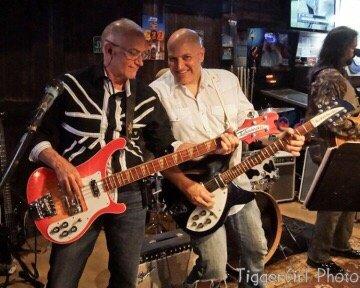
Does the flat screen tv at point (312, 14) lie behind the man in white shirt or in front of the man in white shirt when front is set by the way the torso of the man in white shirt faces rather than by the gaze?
behind

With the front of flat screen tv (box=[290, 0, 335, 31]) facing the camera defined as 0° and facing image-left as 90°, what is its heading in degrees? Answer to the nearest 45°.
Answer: approximately 0°

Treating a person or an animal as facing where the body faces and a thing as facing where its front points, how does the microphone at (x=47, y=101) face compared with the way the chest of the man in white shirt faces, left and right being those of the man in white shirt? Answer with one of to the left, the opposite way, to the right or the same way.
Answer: to the left

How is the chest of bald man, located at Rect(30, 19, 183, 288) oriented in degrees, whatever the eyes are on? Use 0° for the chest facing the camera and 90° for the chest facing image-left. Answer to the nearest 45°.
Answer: approximately 315°

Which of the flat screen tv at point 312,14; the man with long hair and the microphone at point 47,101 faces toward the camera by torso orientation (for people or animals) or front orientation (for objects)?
the flat screen tv

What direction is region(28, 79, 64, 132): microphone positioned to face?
to the viewer's right
